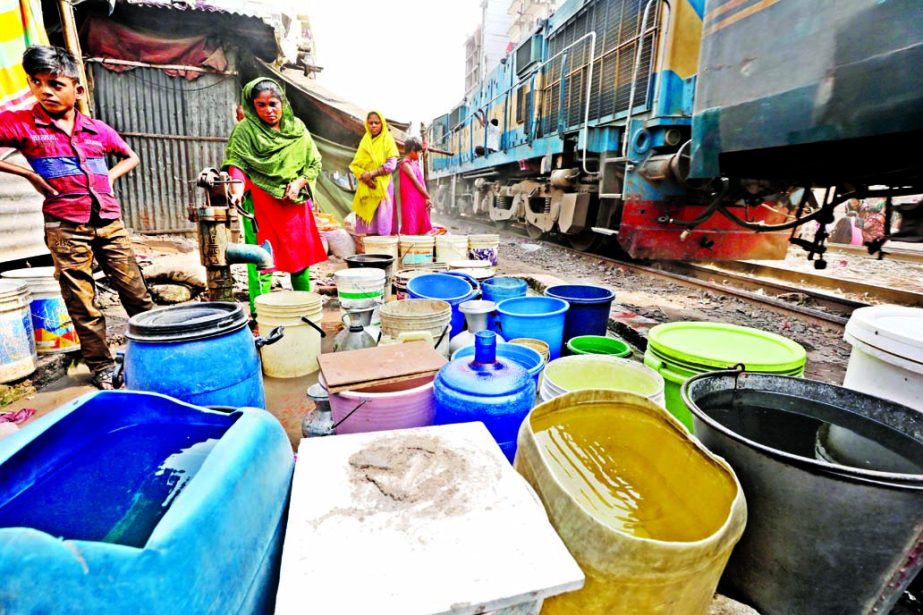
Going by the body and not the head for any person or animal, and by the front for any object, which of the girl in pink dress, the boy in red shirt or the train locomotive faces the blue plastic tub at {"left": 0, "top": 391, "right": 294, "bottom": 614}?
the boy in red shirt

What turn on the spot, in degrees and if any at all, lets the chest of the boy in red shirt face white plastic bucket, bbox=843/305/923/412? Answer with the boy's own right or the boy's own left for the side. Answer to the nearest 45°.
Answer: approximately 45° to the boy's own left

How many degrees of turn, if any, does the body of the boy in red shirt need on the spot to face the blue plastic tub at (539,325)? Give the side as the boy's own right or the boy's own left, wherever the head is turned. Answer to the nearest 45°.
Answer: approximately 45° to the boy's own left

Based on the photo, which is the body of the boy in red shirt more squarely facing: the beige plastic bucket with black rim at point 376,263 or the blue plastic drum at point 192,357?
the blue plastic drum
